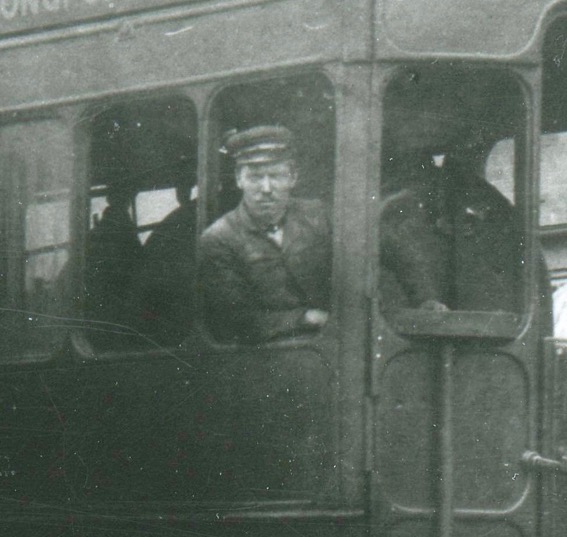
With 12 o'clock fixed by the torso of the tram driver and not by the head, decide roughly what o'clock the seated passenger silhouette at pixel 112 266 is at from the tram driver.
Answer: The seated passenger silhouette is roughly at 4 o'clock from the tram driver.

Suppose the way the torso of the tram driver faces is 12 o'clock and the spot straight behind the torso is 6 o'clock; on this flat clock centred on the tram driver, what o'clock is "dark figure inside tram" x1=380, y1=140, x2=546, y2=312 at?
The dark figure inside tram is roughly at 9 o'clock from the tram driver.

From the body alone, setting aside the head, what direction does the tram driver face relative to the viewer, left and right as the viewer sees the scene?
facing the viewer

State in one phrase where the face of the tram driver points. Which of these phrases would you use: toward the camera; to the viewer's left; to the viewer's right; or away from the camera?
toward the camera

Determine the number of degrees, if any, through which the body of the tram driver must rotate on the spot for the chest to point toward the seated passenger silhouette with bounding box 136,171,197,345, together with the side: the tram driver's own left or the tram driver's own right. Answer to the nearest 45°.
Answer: approximately 135° to the tram driver's own right
